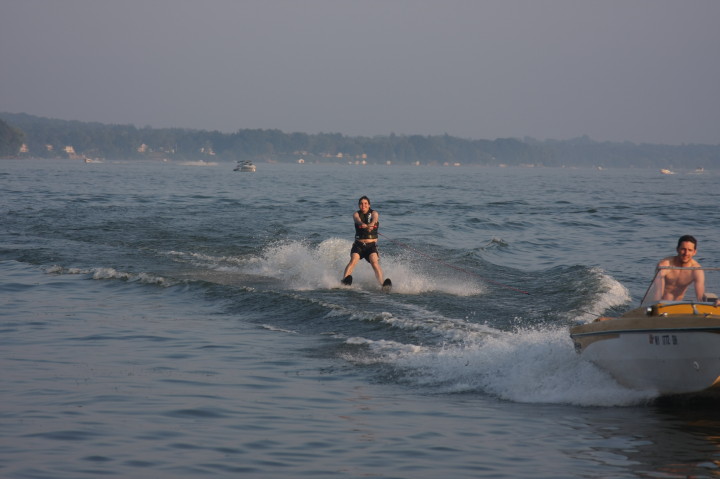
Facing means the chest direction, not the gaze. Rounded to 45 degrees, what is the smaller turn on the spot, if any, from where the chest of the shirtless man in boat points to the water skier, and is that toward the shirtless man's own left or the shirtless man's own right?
approximately 135° to the shirtless man's own right

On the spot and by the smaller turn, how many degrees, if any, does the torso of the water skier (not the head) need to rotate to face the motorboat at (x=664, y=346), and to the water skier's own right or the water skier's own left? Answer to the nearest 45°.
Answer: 0° — they already face it

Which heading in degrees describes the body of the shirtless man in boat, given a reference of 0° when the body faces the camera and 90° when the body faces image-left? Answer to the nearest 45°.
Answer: approximately 0°

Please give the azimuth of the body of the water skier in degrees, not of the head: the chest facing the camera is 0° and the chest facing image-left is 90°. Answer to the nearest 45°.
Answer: approximately 0°

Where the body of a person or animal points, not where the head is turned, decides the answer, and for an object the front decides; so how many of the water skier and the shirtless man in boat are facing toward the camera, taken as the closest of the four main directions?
2
